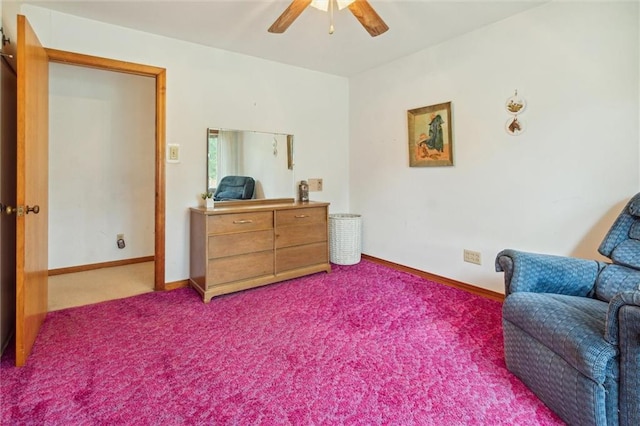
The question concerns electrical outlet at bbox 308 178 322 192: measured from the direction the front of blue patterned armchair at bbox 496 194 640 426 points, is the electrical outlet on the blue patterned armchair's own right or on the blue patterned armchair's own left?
on the blue patterned armchair's own right

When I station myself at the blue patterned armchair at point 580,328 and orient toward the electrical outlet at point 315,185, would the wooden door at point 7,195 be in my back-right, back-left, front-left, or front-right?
front-left

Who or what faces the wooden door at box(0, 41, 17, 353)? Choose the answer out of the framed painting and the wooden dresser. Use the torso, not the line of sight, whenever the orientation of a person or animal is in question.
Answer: the framed painting

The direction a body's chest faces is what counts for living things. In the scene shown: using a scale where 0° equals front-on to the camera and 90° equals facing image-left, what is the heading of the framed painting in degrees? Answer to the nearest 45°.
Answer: approximately 45°

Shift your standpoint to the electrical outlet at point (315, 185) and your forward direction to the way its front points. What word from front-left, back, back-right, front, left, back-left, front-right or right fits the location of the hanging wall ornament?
front

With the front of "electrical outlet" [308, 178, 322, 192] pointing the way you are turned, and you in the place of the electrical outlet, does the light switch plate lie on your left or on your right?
on your right

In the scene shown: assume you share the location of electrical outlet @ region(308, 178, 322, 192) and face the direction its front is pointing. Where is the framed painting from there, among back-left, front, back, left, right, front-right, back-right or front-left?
front

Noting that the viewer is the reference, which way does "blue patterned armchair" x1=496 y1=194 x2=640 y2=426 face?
facing the viewer and to the left of the viewer

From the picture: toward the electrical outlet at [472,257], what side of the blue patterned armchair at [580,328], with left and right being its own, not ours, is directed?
right

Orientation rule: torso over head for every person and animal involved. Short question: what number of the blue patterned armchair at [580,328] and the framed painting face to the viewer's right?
0

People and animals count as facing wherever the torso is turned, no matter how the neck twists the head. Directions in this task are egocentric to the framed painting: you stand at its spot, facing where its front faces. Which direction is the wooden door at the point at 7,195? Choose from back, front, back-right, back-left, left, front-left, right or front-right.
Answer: front

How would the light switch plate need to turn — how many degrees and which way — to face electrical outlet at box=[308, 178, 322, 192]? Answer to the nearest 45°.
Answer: approximately 90° to its left

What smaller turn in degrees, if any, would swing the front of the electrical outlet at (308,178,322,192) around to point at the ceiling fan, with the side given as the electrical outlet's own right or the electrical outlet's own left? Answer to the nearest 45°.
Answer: approximately 45° to the electrical outlet's own right

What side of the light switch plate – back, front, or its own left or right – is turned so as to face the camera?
front

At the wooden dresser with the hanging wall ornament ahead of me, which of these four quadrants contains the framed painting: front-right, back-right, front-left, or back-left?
front-left

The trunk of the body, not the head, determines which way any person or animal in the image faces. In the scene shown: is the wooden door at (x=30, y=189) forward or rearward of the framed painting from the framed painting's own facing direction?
forward
